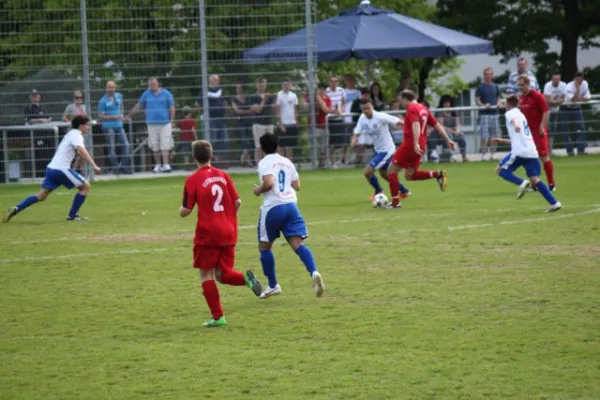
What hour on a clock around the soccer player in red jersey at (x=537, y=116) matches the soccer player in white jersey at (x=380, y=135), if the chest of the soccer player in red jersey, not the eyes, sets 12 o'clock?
The soccer player in white jersey is roughly at 1 o'clock from the soccer player in red jersey.

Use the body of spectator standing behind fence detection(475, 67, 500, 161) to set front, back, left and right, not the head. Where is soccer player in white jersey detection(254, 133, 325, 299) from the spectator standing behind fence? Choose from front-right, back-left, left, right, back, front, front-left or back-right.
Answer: front

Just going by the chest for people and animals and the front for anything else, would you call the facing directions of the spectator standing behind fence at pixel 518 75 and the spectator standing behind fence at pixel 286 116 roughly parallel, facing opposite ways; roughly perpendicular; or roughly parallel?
roughly parallel

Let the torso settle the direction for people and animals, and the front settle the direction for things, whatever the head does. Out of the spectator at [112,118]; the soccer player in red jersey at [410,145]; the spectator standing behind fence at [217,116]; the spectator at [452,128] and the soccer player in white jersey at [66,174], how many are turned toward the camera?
3

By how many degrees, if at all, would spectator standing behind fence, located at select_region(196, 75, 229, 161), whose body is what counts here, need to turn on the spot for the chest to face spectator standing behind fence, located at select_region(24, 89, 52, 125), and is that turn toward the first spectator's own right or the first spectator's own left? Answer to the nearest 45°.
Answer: approximately 90° to the first spectator's own right

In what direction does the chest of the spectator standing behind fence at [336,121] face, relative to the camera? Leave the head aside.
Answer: toward the camera

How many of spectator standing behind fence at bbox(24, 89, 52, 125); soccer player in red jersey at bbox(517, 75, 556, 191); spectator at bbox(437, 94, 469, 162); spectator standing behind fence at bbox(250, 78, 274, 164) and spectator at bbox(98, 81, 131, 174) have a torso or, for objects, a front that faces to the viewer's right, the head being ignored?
0

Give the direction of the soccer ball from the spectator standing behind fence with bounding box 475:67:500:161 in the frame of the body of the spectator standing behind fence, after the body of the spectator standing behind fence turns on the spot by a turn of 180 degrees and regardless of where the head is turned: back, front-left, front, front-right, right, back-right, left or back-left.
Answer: back

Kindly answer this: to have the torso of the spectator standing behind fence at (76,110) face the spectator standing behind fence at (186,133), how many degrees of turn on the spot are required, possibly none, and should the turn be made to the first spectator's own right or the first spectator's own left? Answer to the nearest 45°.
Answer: approximately 90° to the first spectator's own left

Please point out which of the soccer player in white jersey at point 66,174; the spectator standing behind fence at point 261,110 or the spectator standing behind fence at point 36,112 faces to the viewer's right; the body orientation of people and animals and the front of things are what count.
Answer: the soccer player in white jersey

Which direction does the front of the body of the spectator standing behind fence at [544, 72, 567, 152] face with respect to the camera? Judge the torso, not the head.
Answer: toward the camera

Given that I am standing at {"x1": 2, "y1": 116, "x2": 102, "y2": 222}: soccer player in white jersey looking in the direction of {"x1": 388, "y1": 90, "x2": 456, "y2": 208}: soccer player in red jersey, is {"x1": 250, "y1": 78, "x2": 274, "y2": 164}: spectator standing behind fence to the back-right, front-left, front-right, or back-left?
front-left

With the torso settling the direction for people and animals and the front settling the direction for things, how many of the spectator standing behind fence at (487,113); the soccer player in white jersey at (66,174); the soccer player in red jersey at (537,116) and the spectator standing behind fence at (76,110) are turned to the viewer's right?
1

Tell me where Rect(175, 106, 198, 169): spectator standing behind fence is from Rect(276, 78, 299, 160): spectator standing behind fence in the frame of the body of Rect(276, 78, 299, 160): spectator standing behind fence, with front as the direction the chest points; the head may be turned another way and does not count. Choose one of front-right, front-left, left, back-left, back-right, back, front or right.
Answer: right

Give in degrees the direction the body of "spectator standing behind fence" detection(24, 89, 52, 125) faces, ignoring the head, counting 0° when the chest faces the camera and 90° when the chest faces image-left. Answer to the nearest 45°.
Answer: approximately 0°
